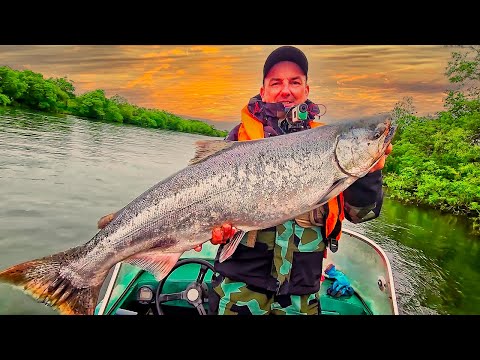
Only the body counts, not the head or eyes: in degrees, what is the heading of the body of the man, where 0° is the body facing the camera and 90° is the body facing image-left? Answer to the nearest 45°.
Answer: approximately 0°

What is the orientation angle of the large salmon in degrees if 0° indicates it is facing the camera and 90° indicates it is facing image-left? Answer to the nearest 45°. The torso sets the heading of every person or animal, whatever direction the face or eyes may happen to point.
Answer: approximately 270°

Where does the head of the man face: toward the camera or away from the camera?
toward the camera
